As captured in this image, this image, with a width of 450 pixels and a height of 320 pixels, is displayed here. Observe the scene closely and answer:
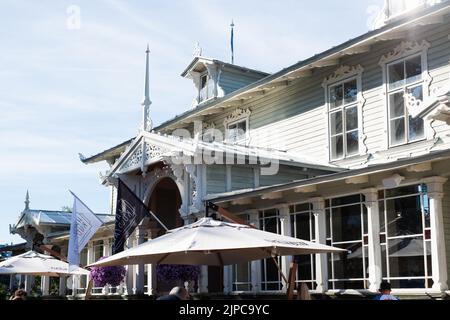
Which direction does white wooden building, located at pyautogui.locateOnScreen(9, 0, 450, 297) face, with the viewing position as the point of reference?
facing the viewer and to the left of the viewer

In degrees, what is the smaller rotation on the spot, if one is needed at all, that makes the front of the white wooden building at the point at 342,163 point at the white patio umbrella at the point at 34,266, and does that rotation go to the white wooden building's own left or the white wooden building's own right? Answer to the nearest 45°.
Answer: approximately 45° to the white wooden building's own right

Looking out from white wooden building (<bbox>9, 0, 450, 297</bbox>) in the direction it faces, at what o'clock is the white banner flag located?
The white banner flag is roughly at 2 o'clock from the white wooden building.
